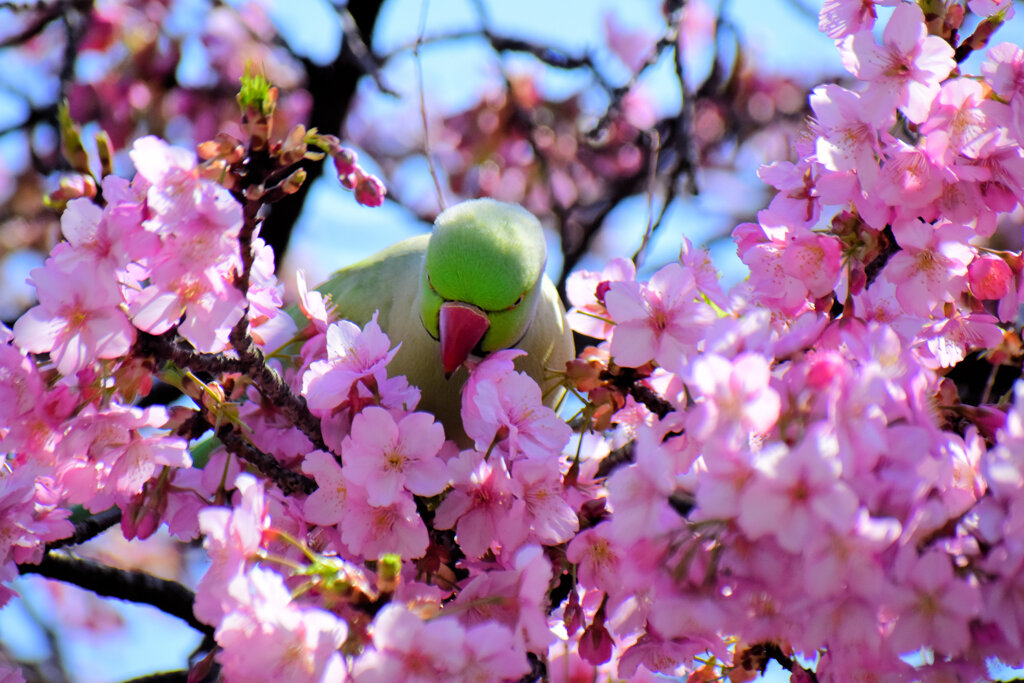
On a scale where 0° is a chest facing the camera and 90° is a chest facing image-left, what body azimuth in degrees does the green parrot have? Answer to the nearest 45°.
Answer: approximately 0°

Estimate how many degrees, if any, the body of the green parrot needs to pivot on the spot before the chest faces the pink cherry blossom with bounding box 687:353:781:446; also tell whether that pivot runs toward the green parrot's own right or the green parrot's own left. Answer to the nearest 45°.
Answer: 0° — it already faces it

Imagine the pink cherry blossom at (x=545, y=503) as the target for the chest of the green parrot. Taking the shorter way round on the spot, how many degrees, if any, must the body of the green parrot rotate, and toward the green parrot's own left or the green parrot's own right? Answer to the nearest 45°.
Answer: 0° — it already faces it

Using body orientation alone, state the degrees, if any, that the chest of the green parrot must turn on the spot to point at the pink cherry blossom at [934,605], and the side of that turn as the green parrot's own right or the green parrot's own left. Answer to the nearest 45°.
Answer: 0° — it already faces it

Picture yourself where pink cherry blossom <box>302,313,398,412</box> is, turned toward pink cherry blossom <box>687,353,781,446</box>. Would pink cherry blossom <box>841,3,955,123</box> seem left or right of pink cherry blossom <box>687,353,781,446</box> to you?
left

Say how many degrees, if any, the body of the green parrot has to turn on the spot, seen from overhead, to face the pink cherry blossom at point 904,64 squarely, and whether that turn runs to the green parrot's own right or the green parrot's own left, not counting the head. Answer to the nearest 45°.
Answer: approximately 45° to the green parrot's own left

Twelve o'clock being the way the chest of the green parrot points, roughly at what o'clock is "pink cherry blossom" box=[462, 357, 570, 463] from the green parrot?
The pink cherry blossom is roughly at 12 o'clock from the green parrot.
